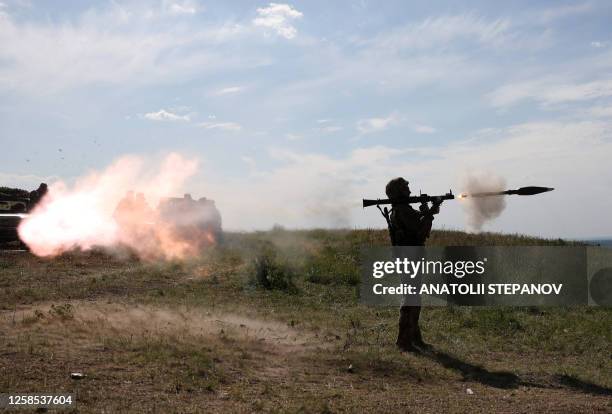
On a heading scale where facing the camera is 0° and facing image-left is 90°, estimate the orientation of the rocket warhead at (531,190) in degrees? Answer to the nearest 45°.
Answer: approximately 270°

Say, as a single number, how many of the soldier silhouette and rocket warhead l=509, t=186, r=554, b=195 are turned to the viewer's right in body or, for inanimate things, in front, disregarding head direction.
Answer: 2

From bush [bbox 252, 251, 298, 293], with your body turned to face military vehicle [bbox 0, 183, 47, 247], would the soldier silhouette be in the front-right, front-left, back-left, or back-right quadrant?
back-left

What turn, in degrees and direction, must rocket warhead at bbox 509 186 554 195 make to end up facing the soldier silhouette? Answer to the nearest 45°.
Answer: approximately 180°

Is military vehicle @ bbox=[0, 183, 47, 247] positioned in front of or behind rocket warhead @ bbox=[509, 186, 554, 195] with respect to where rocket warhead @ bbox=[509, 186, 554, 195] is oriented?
behind

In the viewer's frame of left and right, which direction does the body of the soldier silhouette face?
facing to the right of the viewer

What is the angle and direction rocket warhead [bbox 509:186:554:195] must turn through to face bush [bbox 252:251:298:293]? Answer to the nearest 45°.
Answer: approximately 135° to its left
